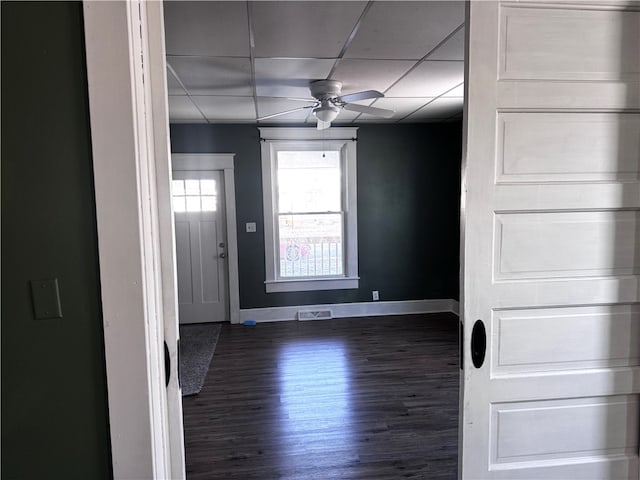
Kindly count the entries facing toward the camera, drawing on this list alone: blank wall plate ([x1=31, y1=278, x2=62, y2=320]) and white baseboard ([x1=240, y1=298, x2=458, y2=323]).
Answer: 2

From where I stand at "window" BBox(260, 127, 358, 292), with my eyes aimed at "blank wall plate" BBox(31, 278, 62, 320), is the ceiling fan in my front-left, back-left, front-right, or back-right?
front-left

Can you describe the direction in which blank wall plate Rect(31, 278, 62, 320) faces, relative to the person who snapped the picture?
facing the viewer

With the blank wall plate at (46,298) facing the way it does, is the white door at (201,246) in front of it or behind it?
behind

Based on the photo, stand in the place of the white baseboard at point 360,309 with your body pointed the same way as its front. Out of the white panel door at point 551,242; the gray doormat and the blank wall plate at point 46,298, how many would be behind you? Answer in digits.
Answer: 0

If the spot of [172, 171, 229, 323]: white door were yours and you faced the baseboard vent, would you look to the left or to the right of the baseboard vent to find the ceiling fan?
right

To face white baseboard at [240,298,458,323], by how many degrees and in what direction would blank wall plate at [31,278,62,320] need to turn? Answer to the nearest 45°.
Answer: approximately 135° to its left

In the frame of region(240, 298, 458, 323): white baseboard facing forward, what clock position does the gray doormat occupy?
The gray doormat is roughly at 2 o'clock from the white baseboard.

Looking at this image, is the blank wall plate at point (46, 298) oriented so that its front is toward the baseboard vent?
no

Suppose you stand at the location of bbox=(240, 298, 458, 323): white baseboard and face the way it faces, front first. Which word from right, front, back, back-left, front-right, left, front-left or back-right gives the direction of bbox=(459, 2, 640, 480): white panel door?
front

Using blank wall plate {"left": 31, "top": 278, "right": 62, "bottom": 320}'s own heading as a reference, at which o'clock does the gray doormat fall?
The gray doormat is roughly at 7 o'clock from the blank wall plate.

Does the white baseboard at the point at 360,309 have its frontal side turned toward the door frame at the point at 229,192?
no

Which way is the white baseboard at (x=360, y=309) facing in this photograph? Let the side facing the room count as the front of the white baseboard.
toward the camera

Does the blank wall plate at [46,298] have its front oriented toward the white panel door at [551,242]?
no

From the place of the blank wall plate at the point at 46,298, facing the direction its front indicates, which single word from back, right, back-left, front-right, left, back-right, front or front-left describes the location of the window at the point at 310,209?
back-left
